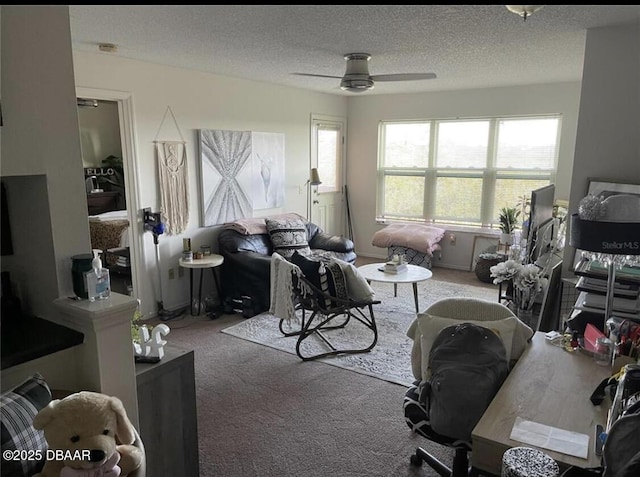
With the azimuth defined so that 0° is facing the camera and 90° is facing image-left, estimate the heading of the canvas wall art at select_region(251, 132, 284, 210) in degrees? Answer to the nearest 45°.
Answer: approximately 315°

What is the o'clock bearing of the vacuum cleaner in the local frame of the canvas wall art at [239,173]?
The vacuum cleaner is roughly at 3 o'clock from the canvas wall art.

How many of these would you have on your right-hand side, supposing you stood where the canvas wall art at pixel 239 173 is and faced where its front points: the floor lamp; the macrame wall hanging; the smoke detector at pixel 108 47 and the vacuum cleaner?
3

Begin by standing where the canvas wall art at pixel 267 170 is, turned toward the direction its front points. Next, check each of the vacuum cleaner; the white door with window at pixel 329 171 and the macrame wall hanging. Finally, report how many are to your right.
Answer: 2

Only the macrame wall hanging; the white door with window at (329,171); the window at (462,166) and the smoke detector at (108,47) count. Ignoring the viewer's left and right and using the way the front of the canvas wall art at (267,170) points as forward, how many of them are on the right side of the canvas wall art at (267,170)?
2

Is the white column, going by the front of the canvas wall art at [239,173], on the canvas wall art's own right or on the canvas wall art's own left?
on the canvas wall art's own right

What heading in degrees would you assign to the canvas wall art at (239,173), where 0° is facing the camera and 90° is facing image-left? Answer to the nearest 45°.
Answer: approximately 315°

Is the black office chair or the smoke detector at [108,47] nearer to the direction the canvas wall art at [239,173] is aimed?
the black office chair

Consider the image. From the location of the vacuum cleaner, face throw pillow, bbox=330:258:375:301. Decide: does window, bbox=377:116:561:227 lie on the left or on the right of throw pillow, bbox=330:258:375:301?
left

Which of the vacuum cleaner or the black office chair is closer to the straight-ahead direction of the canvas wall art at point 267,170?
the black office chair
